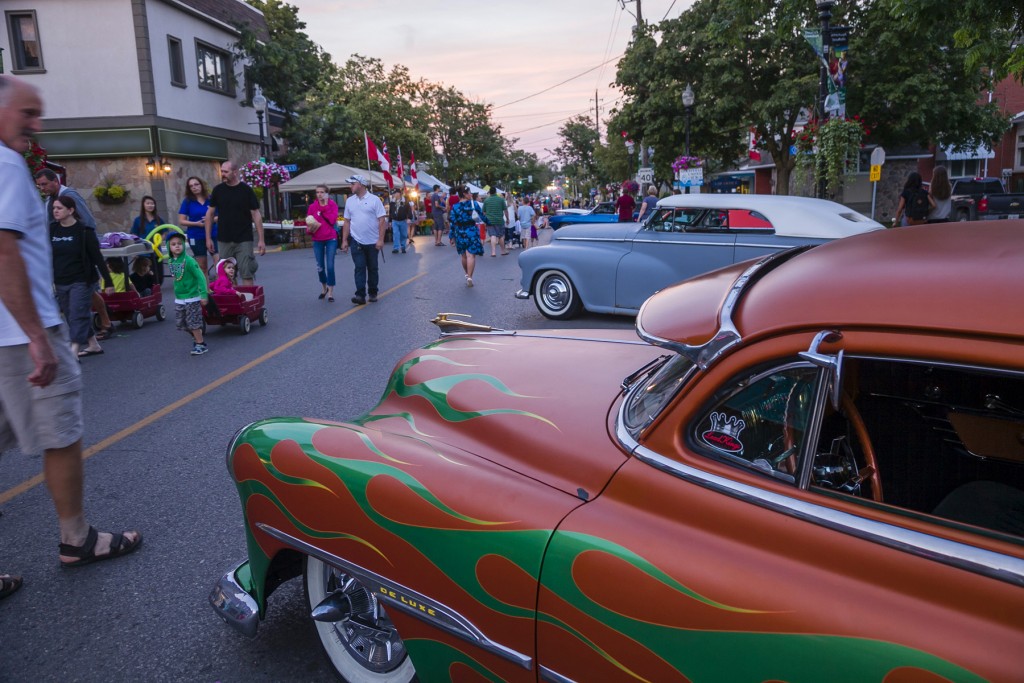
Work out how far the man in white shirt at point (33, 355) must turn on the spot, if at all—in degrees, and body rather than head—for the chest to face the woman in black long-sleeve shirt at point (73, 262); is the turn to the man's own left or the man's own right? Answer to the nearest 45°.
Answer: approximately 90° to the man's own left

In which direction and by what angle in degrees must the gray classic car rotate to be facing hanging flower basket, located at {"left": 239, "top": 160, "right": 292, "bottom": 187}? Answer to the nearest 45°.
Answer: approximately 45° to its right

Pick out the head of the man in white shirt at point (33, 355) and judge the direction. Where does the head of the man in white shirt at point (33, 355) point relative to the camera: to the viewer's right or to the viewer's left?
to the viewer's right

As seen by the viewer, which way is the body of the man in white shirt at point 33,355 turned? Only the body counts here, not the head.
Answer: to the viewer's right

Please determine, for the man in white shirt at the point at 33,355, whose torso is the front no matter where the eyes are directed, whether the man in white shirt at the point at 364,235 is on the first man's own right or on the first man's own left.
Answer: on the first man's own left

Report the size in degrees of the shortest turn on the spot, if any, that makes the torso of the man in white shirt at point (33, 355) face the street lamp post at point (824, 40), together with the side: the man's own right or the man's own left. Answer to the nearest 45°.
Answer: approximately 45° to the man's own left

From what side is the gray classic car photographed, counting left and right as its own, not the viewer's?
left

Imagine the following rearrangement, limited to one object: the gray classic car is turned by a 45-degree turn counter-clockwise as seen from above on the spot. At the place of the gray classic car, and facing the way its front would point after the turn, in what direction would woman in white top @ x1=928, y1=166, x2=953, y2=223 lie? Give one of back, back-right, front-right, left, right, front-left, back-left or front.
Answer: back

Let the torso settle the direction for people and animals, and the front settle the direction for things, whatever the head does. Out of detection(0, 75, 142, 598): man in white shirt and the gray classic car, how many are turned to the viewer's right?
1
